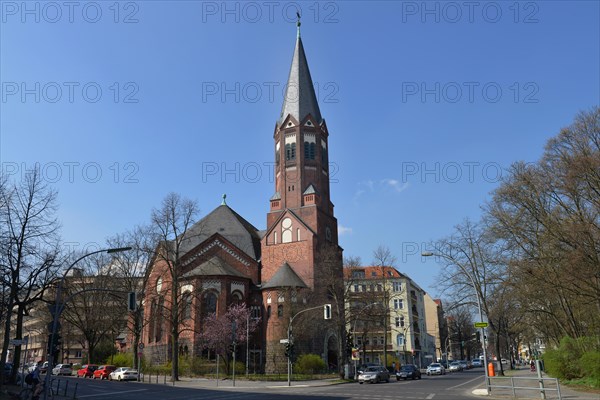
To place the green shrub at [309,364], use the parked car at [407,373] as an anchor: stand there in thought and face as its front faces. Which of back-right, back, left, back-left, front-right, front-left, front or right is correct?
front-right

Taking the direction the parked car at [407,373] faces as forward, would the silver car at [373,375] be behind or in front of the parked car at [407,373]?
in front

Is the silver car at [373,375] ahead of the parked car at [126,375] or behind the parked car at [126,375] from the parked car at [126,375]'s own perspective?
behind

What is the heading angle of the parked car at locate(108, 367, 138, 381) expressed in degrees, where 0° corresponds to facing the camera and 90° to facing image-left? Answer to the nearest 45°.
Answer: approximately 135°

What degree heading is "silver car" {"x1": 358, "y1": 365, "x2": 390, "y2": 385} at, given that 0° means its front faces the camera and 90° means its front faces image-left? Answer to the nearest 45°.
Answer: approximately 45°

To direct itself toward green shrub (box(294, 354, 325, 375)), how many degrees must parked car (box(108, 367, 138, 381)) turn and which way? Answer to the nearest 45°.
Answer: approximately 135° to its right

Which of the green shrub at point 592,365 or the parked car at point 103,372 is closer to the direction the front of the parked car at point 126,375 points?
the parked car

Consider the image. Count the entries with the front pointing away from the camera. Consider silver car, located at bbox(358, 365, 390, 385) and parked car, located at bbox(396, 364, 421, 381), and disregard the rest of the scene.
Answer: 0

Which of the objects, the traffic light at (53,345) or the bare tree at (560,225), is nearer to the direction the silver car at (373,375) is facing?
the traffic light

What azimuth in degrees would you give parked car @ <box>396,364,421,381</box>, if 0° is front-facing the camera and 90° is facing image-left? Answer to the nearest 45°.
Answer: approximately 45°
